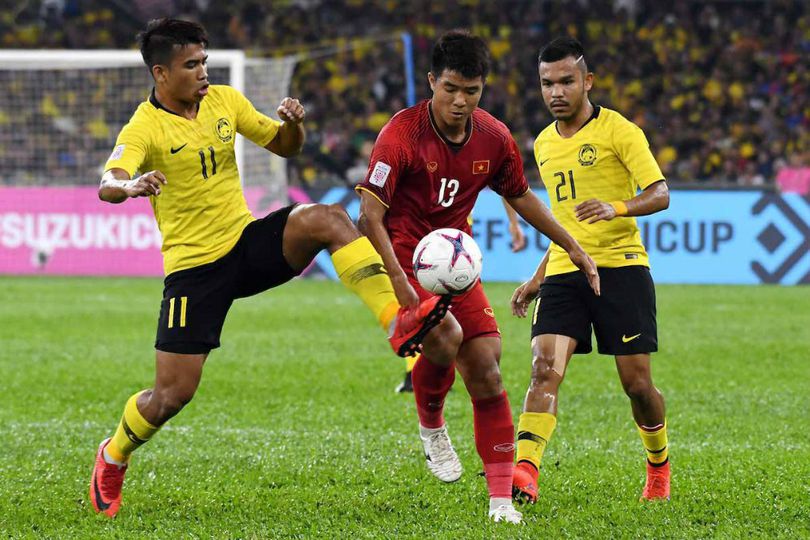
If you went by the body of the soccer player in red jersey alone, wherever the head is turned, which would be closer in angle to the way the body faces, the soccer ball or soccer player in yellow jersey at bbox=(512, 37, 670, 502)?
the soccer ball

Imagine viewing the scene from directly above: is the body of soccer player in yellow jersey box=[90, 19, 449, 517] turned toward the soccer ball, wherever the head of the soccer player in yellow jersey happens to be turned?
yes

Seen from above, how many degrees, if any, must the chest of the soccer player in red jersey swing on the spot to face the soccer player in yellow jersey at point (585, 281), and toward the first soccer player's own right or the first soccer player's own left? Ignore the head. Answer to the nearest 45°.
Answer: approximately 135° to the first soccer player's own left

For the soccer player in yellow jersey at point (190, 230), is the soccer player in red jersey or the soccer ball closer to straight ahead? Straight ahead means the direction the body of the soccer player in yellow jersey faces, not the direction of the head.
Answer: the soccer ball

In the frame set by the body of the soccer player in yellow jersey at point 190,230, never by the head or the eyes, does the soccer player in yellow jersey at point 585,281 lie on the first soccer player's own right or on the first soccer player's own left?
on the first soccer player's own left

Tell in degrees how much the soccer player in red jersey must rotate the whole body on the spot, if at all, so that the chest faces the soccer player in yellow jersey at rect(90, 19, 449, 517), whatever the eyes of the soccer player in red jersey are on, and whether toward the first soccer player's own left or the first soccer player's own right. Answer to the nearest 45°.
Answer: approximately 90° to the first soccer player's own right

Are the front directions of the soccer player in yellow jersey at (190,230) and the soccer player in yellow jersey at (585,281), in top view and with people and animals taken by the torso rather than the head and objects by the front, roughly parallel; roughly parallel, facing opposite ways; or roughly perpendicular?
roughly perpendicular

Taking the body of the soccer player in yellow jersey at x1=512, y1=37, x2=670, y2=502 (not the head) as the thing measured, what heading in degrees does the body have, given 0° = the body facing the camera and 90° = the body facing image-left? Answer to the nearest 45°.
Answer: approximately 45°

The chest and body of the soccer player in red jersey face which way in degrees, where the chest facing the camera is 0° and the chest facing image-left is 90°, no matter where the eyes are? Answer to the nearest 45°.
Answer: approximately 0°

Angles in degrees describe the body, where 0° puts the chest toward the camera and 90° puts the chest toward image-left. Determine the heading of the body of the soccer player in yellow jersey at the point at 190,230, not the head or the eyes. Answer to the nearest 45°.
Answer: approximately 315°

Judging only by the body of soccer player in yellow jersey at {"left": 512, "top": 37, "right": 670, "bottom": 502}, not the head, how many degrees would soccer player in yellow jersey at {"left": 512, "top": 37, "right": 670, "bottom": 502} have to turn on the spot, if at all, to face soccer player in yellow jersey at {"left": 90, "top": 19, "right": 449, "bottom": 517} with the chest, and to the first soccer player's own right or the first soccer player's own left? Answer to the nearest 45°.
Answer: approximately 45° to the first soccer player's own right
